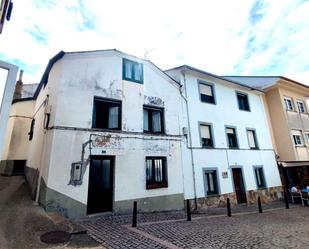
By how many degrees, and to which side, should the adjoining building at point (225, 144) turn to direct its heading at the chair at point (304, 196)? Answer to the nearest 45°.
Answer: approximately 90° to its left

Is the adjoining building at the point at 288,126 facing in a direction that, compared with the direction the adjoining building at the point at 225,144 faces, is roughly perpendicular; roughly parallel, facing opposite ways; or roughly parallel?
roughly parallel

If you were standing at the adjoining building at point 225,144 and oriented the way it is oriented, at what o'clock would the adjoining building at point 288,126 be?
the adjoining building at point 288,126 is roughly at 9 o'clock from the adjoining building at point 225,144.

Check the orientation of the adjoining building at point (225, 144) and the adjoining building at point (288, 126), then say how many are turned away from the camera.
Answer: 0

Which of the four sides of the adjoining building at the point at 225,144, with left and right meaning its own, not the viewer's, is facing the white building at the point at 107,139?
right

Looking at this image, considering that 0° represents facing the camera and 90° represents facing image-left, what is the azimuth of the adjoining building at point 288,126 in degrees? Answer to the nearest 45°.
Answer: approximately 315°

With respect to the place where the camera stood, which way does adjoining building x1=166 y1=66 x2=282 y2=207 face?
facing the viewer and to the right of the viewer

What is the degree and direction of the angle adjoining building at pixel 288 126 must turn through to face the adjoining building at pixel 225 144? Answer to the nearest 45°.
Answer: approximately 90° to its right

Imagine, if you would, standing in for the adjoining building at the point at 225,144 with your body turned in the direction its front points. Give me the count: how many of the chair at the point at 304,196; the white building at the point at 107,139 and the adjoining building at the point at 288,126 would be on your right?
1

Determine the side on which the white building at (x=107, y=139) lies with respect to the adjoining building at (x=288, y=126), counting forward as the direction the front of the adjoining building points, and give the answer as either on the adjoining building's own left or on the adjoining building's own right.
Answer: on the adjoining building's own right
